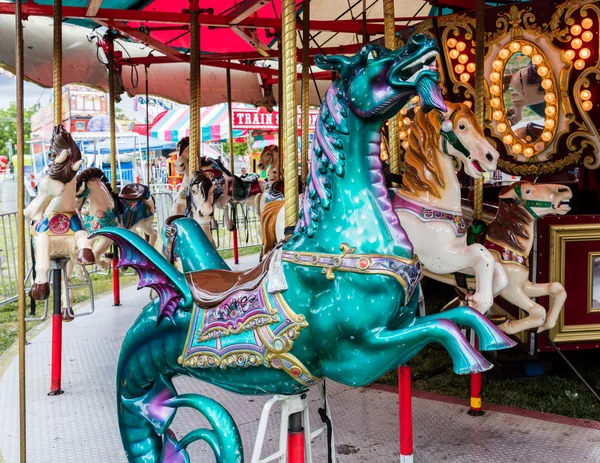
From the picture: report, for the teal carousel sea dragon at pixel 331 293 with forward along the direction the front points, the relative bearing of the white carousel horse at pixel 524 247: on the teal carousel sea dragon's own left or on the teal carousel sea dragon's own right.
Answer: on the teal carousel sea dragon's own left

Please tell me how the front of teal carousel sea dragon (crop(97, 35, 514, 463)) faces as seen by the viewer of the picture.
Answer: facing to the right of the viewer

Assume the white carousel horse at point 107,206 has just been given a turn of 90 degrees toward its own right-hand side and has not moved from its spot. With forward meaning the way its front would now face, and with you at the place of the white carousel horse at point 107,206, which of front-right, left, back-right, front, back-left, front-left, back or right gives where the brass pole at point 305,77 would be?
back

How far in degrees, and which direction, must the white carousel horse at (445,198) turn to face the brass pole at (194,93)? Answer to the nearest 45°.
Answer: approximately 180°

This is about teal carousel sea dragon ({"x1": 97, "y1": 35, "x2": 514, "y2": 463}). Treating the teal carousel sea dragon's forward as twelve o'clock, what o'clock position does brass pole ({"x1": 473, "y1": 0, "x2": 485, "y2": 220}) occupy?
The brass pole is roughly at 10 o'clock from the teal carousel sea dragon.

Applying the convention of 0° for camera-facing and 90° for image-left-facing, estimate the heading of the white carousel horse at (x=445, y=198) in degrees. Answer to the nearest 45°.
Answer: approximately 270°

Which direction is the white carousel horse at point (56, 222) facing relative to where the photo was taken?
toward the camera

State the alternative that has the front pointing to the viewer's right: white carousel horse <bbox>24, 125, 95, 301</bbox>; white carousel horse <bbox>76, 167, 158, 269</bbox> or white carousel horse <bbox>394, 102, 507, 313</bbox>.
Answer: white carousel horse <bbox>394, 102, 507, 313</bbox>

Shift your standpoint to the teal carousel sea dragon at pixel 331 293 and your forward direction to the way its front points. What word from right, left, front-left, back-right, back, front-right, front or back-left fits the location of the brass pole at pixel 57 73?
back-left

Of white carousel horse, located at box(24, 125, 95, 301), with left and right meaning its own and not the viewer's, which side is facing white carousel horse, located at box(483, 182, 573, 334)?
left

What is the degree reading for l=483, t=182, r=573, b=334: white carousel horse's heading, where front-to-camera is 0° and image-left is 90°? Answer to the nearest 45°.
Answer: approximately 270°

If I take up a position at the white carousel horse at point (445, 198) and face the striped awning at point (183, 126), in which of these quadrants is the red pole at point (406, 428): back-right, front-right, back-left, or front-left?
back-left

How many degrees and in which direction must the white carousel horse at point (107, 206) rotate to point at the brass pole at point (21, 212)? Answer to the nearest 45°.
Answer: approximately 45° to its left

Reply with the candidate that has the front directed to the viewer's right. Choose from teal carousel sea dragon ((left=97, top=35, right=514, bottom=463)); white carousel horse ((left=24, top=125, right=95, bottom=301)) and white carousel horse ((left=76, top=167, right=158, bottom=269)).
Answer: the teal carousel sea dragon

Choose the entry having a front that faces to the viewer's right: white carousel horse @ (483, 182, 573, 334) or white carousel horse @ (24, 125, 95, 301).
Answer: white carousel horse @ (483, 182, 573, 334)

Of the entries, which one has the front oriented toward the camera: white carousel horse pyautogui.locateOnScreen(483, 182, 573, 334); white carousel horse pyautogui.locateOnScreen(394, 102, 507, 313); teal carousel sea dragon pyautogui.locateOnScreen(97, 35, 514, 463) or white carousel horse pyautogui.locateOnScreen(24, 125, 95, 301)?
white carousel horse pyautogui.locateOnScreen(24, 125, 95, 301)
